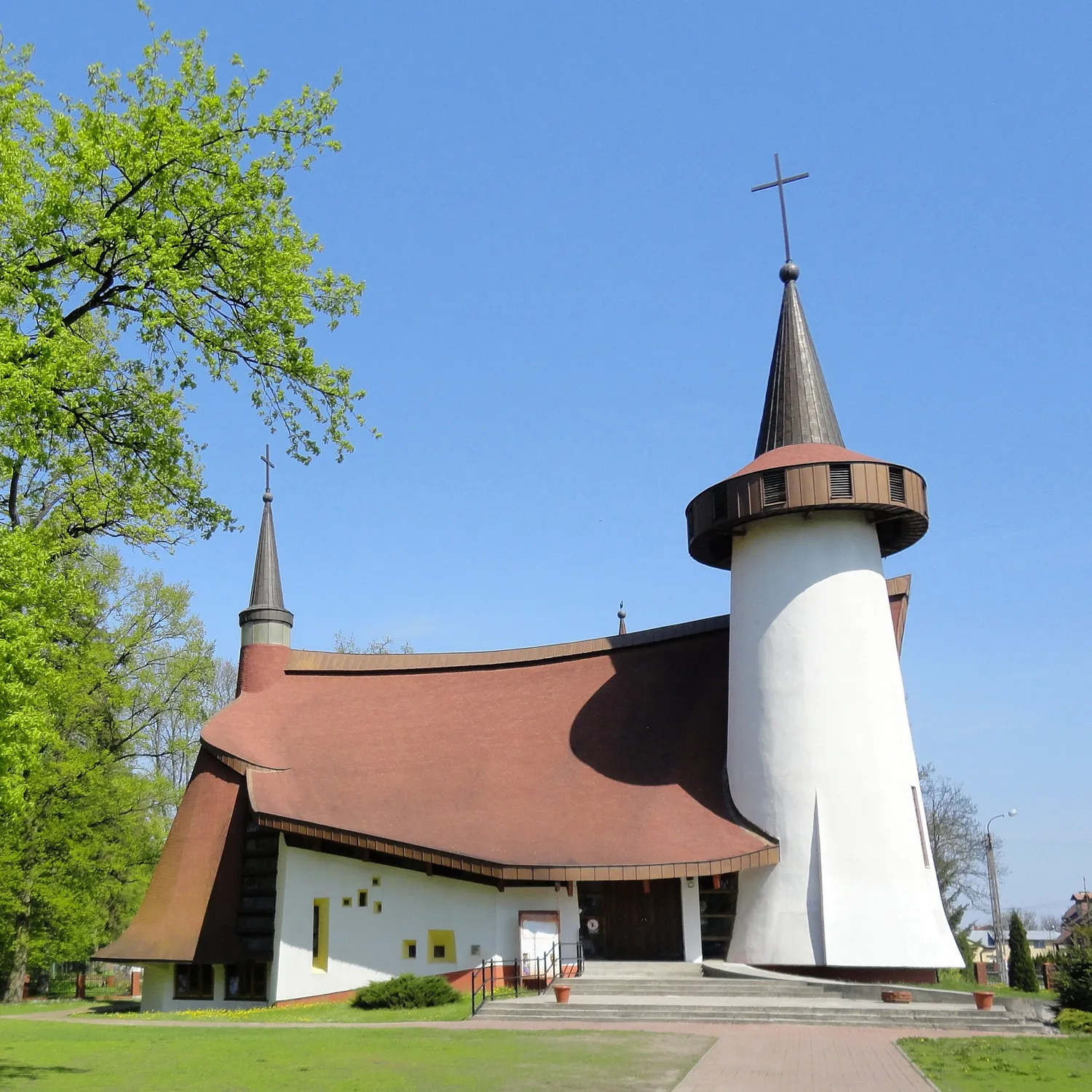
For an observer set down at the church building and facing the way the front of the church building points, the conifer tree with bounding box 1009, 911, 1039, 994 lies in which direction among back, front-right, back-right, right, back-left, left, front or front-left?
back-left

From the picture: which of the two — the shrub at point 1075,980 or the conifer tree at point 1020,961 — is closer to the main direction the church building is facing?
the shrub

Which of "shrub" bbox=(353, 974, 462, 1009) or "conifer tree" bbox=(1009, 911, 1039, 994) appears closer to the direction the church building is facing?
the shrub

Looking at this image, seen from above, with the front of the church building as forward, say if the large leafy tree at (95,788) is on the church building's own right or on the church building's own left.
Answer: on the church building's own right

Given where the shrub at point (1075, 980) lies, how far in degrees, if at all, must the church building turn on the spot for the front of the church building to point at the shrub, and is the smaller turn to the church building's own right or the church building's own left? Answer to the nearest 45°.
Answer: approximately 45° to the church building's own left

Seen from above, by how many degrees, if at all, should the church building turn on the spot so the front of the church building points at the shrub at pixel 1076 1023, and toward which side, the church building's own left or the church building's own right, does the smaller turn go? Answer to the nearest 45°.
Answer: approximately 45° to the church building's own left

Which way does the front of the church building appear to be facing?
toward the camera
